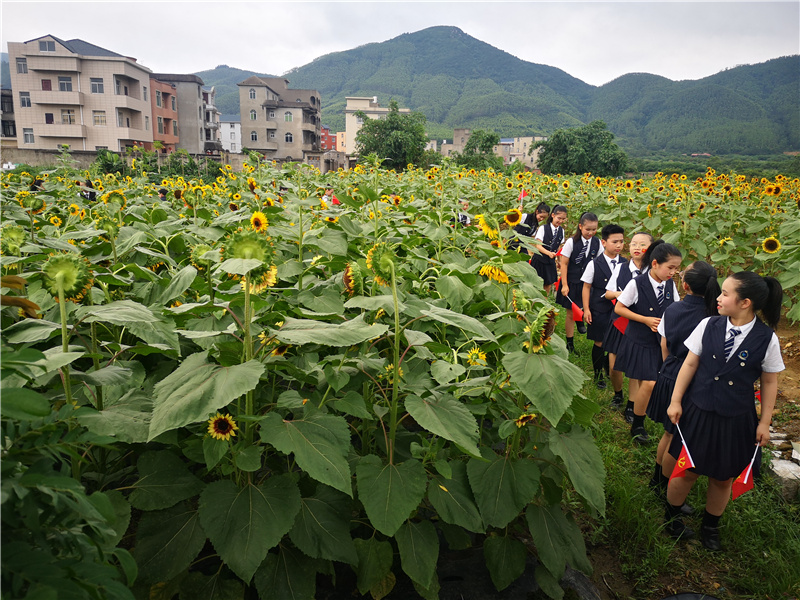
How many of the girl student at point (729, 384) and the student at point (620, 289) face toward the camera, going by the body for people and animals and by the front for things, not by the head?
2

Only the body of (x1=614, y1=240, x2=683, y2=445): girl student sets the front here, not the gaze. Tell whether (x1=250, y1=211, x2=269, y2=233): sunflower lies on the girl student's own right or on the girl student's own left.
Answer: on the girl student's own right

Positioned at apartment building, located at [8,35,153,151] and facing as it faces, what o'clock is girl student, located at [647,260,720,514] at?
The girl student is roughly at 12 o'clock from the apartment building.

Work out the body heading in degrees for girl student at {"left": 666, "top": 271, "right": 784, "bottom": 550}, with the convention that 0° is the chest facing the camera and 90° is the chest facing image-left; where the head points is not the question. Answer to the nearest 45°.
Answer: approximately 0°

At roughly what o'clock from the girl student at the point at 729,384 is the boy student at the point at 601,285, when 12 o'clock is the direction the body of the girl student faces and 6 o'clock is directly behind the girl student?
The boy student is roughly at 5 o'clock from the girl student.

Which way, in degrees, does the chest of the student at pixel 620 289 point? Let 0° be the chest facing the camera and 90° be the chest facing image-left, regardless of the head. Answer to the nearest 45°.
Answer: approximately 0°

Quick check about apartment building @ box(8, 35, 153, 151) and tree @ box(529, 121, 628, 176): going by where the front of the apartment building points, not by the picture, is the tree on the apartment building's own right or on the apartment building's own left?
on the apartment building's own left

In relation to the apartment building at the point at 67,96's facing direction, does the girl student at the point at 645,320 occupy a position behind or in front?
in front

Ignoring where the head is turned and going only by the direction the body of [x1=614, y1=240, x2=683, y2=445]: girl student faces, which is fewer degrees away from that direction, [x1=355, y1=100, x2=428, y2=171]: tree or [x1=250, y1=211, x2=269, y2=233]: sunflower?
the sunflower

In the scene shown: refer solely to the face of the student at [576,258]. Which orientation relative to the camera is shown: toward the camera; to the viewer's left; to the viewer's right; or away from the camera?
toward the camera

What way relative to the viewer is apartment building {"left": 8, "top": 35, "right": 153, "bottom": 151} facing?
toward the camera

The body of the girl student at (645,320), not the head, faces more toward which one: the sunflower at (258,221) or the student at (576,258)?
the sunflower

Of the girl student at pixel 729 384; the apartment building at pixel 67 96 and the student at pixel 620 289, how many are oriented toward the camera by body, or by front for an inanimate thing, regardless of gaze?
3

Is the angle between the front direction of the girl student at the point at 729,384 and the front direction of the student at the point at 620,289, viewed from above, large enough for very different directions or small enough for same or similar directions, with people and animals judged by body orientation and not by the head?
same or similar directions
